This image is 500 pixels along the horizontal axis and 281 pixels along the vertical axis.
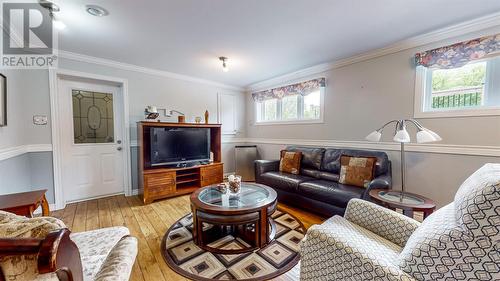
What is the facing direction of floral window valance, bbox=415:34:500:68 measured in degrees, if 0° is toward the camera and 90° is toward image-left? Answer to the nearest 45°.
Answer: approximately 45°

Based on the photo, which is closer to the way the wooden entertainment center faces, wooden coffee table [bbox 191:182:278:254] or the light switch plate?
the wooden coffee table

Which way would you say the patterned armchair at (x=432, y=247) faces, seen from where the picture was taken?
facing away from the viewer and to the left of the viewer

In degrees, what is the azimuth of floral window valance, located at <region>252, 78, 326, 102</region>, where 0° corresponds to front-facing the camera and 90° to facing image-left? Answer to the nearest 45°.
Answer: approximately 45°

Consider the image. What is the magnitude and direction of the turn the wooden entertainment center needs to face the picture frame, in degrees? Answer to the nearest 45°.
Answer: approximately 90° to its right

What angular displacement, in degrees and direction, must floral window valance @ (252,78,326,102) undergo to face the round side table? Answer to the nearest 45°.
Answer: approximately 90° to its left
